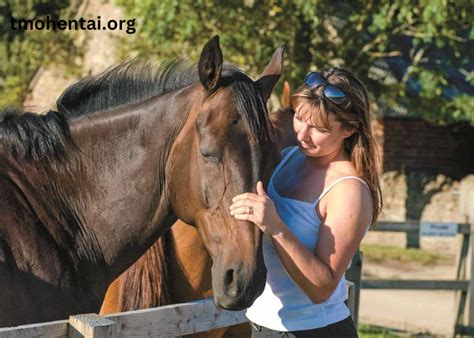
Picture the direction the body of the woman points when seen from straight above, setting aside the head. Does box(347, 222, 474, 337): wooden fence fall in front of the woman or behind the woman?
behind

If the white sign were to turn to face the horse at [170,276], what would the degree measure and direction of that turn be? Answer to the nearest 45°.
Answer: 0° — it already faces it

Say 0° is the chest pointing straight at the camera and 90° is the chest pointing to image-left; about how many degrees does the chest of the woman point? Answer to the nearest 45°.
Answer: approximately 45°

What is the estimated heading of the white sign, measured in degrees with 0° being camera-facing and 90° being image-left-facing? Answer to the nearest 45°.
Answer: approximately 0°
